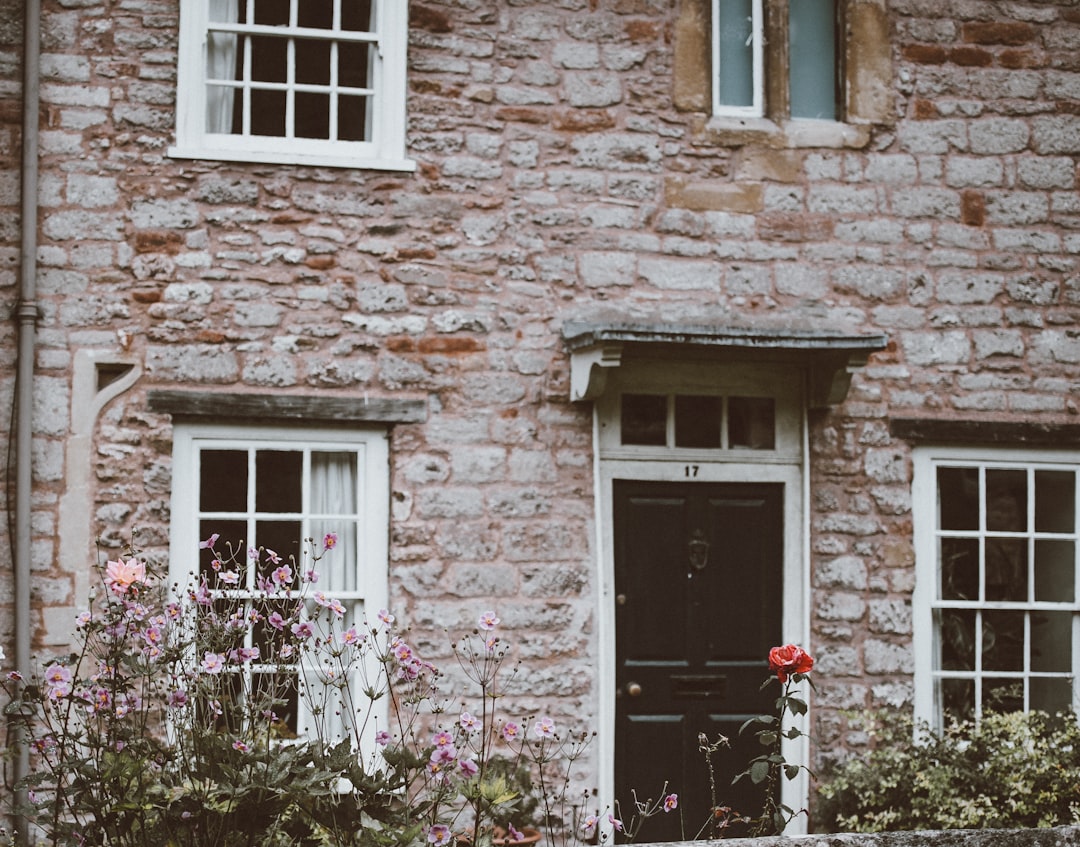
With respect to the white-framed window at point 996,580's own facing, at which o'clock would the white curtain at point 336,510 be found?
The white curtain is roughly at 2 o'clock from the white-framed window.

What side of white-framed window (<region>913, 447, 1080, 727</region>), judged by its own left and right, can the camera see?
front

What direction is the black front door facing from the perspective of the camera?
toward the camera

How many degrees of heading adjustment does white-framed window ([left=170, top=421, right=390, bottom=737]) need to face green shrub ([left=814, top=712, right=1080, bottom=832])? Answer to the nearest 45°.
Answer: approximately 90° to its left

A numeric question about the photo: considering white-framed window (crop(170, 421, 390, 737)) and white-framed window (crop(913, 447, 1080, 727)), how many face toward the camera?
2

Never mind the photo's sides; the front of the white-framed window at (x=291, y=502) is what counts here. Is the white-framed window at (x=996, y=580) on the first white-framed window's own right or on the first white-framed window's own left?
on the first white-framed window's own left

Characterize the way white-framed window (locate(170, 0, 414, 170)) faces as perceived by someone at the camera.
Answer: facing the viewer

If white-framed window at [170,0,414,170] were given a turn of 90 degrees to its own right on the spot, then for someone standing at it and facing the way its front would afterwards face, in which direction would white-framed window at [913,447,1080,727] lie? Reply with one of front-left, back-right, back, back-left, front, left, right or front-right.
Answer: back

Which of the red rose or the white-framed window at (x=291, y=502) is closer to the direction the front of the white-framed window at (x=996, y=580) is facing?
the red rose

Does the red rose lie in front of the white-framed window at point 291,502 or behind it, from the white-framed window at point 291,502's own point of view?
in front

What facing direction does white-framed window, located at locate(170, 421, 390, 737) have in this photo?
toward the camera

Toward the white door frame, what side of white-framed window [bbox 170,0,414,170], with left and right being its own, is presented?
left
